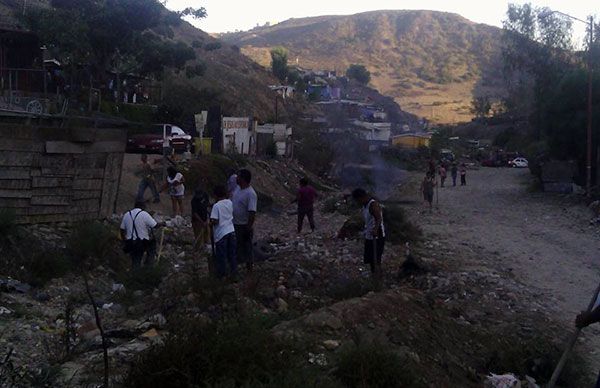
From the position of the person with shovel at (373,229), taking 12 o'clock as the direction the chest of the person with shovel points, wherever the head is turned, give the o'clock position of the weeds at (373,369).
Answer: The weeds is roughly at 9 o'clock from the person with shovel.

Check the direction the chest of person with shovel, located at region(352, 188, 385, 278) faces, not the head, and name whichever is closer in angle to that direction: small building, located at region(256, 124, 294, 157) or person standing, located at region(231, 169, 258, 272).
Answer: the person standing

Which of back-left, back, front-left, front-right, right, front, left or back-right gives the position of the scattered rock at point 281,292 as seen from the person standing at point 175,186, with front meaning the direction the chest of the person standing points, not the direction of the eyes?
front-left

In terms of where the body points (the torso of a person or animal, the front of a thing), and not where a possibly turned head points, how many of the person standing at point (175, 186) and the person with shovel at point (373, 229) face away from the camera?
0

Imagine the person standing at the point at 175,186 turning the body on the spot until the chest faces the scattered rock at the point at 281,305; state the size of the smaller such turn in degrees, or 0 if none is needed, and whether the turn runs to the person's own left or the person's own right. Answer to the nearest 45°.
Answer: approximately 45° to the person's own left

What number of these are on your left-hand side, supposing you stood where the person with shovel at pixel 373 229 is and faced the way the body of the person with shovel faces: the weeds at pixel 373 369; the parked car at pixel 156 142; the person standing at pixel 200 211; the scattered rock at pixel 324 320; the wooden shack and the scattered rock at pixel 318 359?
3

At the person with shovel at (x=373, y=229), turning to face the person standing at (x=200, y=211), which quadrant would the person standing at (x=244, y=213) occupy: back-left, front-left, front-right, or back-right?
front-left

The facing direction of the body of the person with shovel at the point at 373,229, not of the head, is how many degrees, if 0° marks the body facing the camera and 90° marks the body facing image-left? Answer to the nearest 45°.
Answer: approximately 90°

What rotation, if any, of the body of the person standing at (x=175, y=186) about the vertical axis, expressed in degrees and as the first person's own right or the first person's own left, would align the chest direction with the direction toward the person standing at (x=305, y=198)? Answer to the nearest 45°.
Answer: approximately 90° to the first person's own left

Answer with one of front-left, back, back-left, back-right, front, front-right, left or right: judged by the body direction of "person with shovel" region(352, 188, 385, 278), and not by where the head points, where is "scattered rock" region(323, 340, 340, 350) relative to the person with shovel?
left

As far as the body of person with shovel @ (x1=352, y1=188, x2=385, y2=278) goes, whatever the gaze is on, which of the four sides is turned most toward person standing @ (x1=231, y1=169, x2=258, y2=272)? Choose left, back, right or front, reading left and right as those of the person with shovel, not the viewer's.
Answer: front

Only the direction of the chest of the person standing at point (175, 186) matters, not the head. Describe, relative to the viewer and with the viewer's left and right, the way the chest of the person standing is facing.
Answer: facing the viewer and to the left of the viewer

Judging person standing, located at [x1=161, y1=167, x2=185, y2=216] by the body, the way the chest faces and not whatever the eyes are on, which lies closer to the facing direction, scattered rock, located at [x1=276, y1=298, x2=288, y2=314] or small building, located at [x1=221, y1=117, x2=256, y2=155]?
the scattered rock

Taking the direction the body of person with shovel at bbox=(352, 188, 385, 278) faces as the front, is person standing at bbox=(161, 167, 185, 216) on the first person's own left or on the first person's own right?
on the first person's own right

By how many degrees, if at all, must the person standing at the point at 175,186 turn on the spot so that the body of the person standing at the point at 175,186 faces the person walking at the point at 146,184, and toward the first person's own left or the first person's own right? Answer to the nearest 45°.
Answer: approximately 90° to the first person's own right
